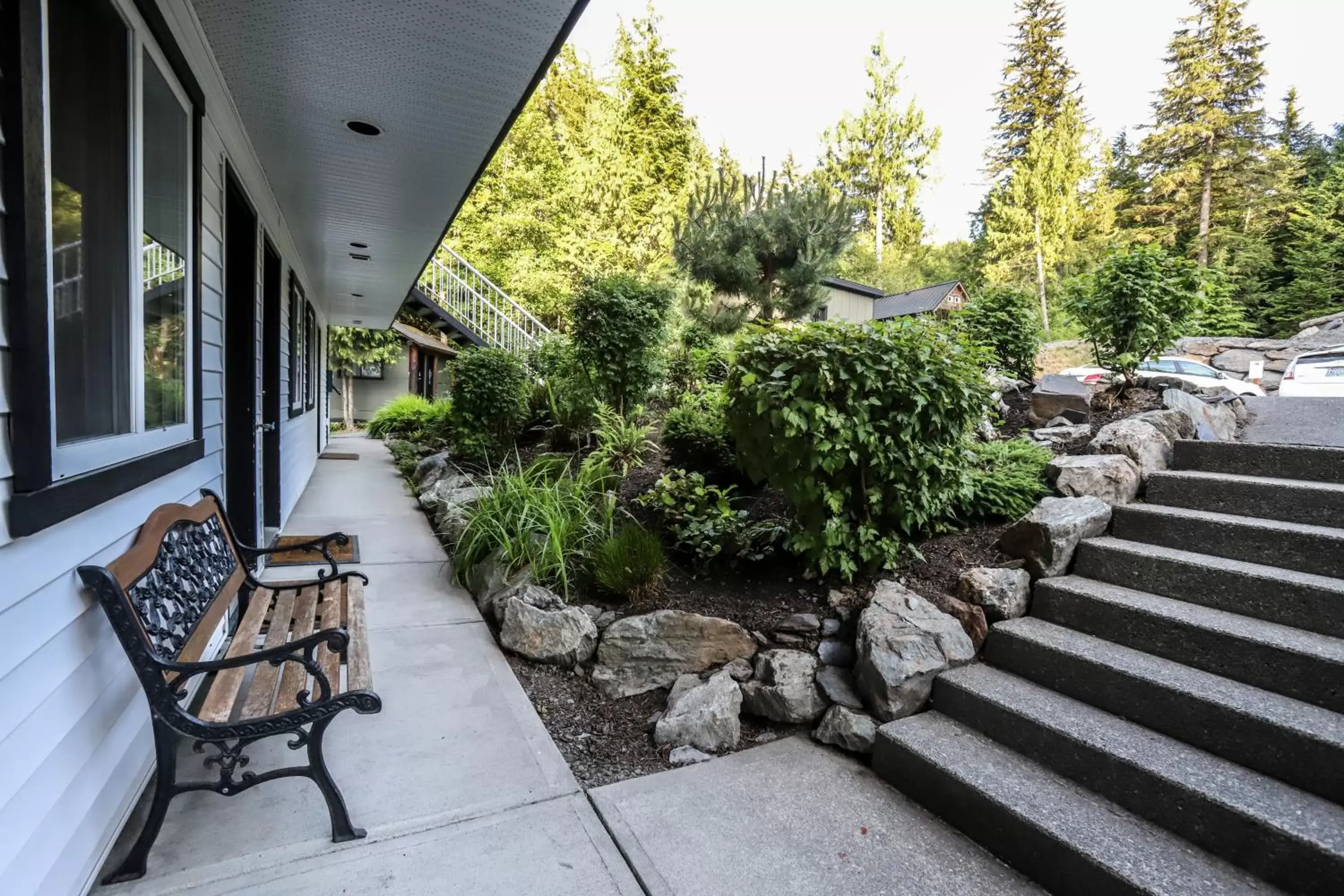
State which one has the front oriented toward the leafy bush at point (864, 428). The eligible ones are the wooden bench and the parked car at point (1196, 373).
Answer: the wooden bench

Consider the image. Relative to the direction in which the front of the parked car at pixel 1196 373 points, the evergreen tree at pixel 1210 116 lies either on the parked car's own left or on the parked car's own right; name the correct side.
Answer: on the parked car's own left

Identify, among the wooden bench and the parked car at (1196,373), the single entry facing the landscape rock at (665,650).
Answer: the wooden bench

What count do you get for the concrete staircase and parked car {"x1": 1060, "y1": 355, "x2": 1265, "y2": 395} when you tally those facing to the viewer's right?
1

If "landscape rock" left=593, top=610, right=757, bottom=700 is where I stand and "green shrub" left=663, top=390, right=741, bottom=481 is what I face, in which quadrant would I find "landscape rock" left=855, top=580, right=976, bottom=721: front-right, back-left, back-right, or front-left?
back-right

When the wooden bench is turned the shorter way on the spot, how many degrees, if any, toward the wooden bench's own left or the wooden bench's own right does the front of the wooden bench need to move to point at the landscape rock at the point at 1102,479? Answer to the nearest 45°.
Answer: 0° — it already faces it

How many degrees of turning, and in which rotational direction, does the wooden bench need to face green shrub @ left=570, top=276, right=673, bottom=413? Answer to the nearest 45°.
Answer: approximately 45° to its left

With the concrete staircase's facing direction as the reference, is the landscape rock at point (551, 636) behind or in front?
in front

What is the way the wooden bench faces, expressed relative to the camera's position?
facing to the right of the viewer

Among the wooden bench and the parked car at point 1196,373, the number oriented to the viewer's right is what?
2

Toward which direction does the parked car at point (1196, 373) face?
to the viewer's right

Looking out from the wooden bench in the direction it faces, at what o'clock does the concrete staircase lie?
The concrete staircase is roughly at 1 o'clock from the wooden bench.

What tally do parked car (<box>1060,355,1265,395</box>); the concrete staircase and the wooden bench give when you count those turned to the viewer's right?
2
